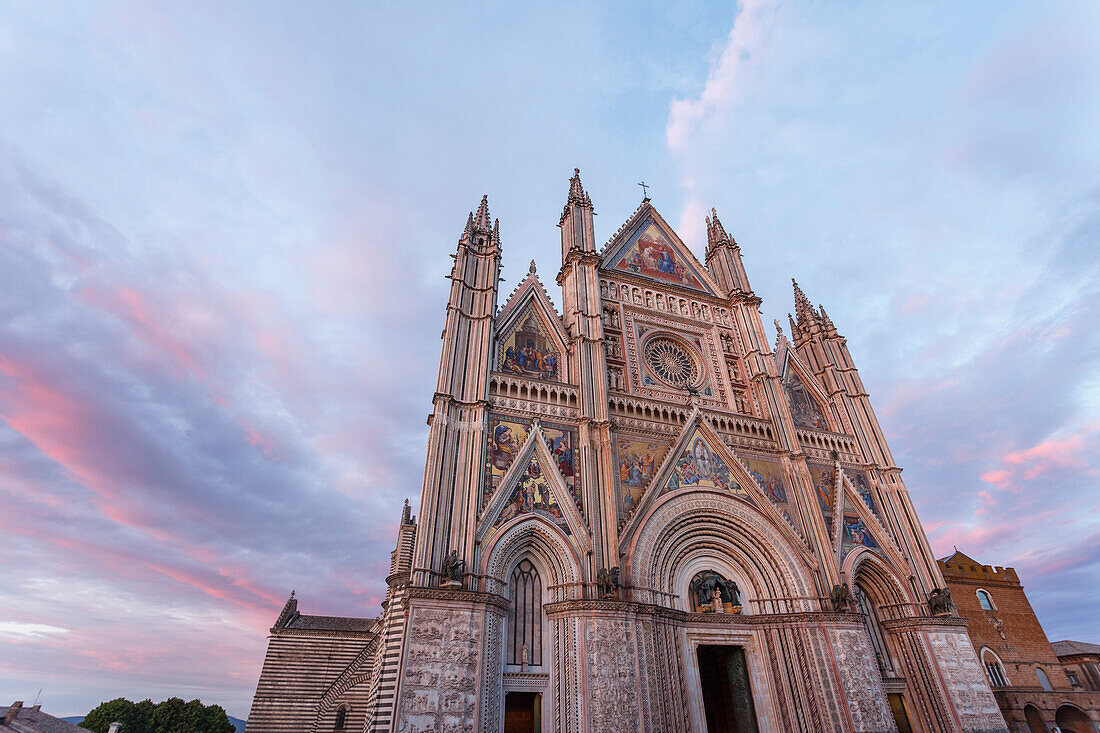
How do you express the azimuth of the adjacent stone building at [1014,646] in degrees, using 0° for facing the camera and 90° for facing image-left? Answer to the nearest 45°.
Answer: approximately 0°

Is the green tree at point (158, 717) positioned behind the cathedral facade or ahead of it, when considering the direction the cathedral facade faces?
behind

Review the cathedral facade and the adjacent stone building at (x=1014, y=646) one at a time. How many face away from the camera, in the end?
0

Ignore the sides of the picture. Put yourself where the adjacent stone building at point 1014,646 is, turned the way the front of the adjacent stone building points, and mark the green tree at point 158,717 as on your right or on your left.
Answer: on your right

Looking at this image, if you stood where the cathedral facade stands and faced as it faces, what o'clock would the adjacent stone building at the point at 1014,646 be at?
The adjacent stone building is roughly at 9 o'clock from the cathedral facade.

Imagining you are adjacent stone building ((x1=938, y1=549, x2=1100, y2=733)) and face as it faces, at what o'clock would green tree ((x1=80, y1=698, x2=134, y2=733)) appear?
The green tree is roughly at 2 o'clock from the adjacent stone building.

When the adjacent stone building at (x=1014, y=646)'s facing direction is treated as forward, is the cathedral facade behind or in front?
in front

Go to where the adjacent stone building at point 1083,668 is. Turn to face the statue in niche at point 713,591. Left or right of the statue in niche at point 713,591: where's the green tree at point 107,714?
right

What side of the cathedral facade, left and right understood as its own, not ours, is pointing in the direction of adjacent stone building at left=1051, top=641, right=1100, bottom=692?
left

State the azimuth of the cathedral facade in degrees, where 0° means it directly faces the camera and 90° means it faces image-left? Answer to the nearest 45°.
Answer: approximately 315°

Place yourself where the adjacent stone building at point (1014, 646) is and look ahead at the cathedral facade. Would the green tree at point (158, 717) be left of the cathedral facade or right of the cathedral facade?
right
